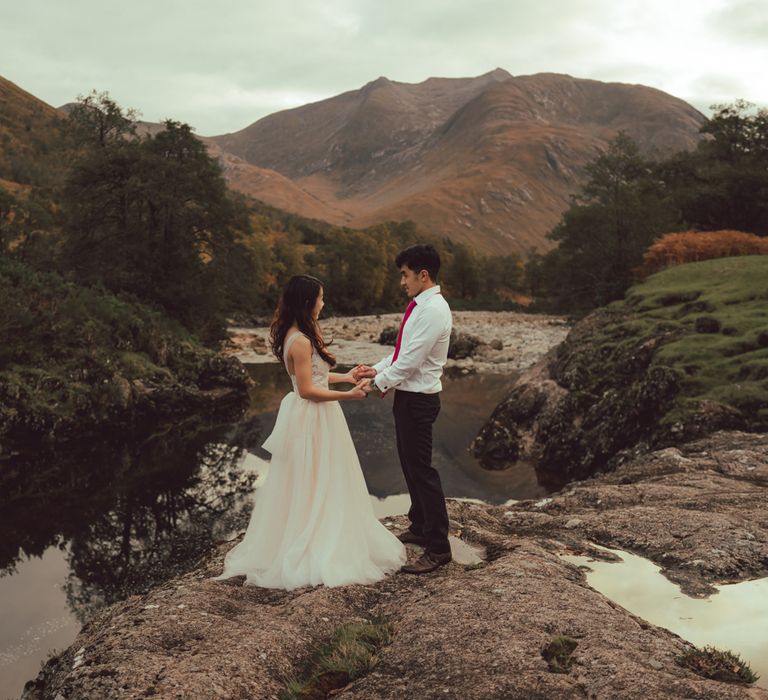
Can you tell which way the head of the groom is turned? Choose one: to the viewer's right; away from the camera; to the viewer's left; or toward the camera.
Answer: to the viewer's left

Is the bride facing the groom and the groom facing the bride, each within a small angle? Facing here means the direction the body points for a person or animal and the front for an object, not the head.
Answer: yes

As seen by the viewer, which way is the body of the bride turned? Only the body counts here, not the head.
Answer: to the viewer's right

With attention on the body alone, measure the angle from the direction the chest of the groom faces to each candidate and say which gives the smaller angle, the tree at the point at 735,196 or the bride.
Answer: the bride

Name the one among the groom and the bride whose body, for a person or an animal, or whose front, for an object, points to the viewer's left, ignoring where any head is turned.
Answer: the groom

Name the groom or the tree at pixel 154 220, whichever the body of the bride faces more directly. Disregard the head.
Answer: the groom

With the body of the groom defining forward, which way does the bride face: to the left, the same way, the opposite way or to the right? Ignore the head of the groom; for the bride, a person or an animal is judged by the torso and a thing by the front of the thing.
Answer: the opposite way

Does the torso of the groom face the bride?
yes

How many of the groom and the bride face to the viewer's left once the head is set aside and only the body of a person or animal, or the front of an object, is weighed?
1

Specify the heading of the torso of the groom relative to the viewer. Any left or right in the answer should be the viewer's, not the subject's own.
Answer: facing to the left of the viewer
